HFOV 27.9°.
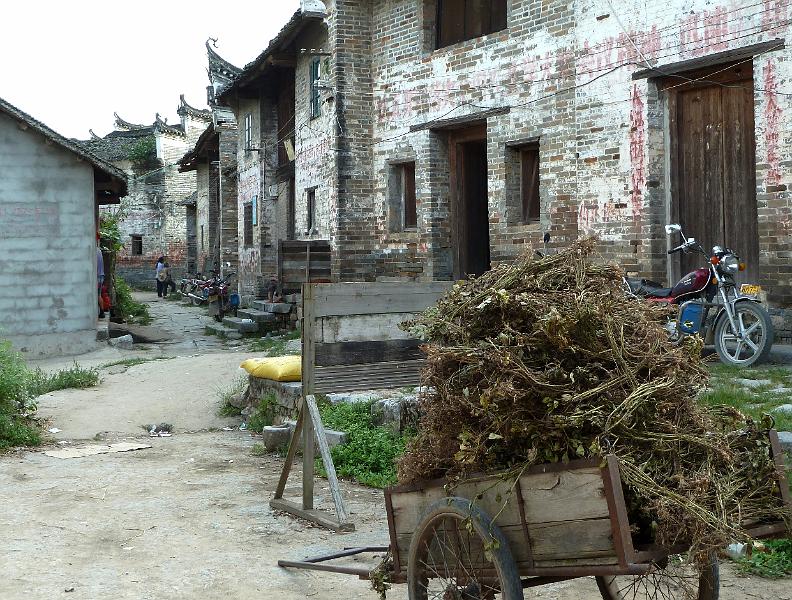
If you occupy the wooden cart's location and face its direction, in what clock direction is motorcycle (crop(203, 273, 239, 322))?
The motorcycle is roughly at 1 o'clock from the wooden cart.

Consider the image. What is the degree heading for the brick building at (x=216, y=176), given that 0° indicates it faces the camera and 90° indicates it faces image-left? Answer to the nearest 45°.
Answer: approximately 45°

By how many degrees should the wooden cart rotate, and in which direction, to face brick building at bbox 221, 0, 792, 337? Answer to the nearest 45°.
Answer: approximately 45° to its right

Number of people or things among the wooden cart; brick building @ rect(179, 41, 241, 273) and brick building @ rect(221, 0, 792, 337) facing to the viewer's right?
0

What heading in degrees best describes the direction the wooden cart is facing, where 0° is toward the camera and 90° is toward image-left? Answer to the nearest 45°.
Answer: approximately 135°

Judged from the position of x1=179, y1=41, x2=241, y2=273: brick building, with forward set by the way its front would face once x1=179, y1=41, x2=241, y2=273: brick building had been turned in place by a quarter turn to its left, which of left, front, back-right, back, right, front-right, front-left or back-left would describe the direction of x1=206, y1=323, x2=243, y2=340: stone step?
front-right

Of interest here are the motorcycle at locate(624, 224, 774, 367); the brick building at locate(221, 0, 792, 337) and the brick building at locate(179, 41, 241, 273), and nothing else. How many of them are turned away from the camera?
0

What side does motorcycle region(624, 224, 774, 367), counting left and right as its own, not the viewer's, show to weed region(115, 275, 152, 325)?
back

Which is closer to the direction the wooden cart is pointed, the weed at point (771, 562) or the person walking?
the person walking

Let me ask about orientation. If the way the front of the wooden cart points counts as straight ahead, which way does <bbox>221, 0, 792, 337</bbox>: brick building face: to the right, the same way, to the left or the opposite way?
to the left

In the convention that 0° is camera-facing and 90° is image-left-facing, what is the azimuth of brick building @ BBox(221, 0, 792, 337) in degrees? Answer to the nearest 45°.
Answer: approximately 45°

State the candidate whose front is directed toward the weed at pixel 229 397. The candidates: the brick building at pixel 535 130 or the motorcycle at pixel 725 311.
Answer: the brick building

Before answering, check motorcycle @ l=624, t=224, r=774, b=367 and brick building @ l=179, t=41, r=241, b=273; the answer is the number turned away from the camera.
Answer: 0
